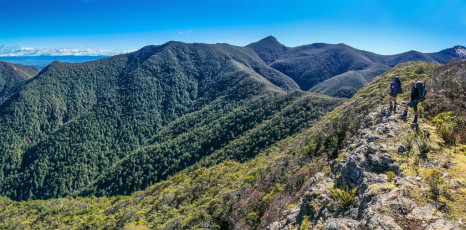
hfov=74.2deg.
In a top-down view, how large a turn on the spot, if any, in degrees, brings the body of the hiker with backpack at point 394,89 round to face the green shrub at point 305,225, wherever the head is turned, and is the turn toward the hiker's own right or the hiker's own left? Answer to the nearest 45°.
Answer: approximately 135° to the hiker's own left

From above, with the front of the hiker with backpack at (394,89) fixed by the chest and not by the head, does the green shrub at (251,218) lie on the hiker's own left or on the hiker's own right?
on the hiker's own left
